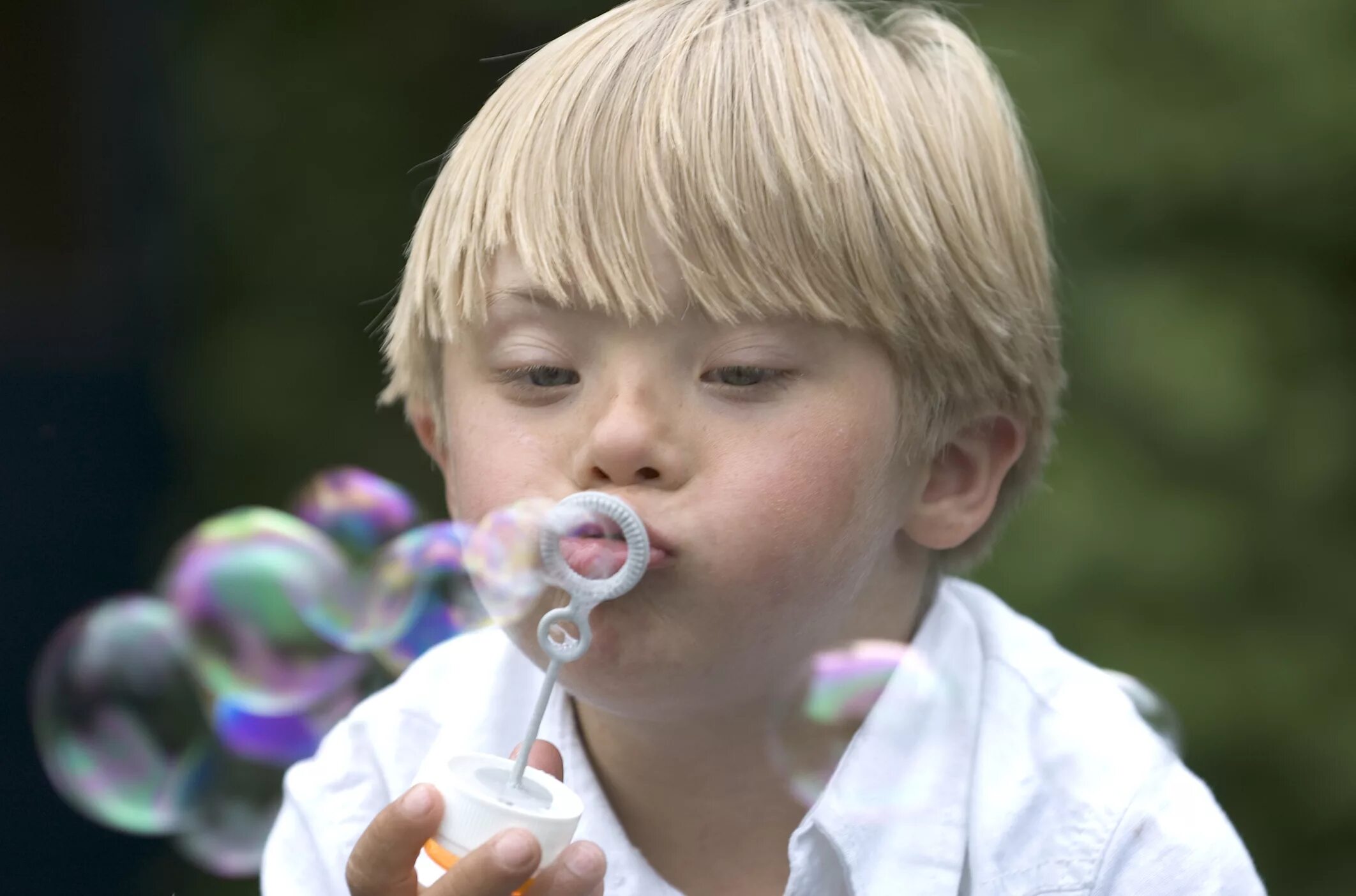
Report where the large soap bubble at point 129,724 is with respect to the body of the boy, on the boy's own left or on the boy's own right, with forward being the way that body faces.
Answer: on the boy's own right

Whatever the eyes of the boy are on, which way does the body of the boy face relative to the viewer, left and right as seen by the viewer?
facing the viewer

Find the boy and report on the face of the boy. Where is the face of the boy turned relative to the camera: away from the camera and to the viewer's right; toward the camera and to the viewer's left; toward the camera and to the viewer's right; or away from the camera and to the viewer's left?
toward the camera and to the viewer's left
